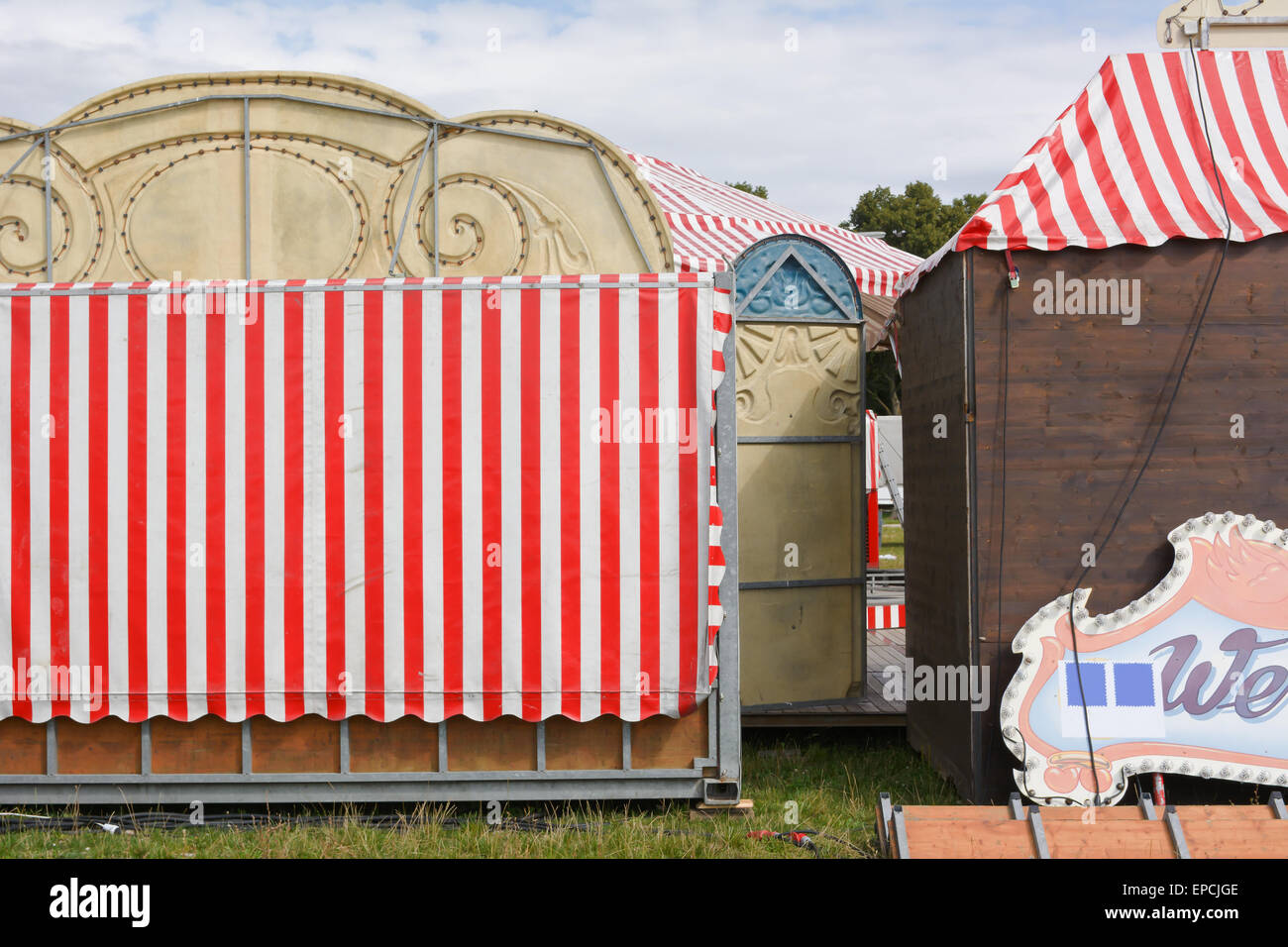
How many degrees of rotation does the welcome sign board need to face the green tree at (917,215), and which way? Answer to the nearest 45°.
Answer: approximately 180°

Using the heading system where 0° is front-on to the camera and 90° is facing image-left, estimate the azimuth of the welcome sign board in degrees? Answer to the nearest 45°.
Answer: approximately 0°

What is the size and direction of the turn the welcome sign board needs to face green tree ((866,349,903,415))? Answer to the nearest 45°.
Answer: approximately 180°

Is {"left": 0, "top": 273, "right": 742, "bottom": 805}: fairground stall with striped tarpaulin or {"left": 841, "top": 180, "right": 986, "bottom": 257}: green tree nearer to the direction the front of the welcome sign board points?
the fairground stall with striped tarpaulin

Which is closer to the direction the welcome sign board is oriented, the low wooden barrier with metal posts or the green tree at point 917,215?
the low wooden barrier with metal posts

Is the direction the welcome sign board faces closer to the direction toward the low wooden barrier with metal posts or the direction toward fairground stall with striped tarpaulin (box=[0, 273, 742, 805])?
the low wooden barrier with metal posts

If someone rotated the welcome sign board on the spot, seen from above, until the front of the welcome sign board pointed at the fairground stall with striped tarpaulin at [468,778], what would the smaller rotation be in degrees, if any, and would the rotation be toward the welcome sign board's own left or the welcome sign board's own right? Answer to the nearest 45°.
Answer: approximately 90° to the welcome sign board's own right

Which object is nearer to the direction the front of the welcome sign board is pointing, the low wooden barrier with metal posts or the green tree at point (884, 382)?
the low wooden barrier with metal posts

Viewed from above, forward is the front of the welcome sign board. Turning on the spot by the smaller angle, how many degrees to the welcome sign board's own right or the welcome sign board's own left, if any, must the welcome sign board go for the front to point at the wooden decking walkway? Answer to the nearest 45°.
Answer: approximately 135° to the welcome sign board's own right
